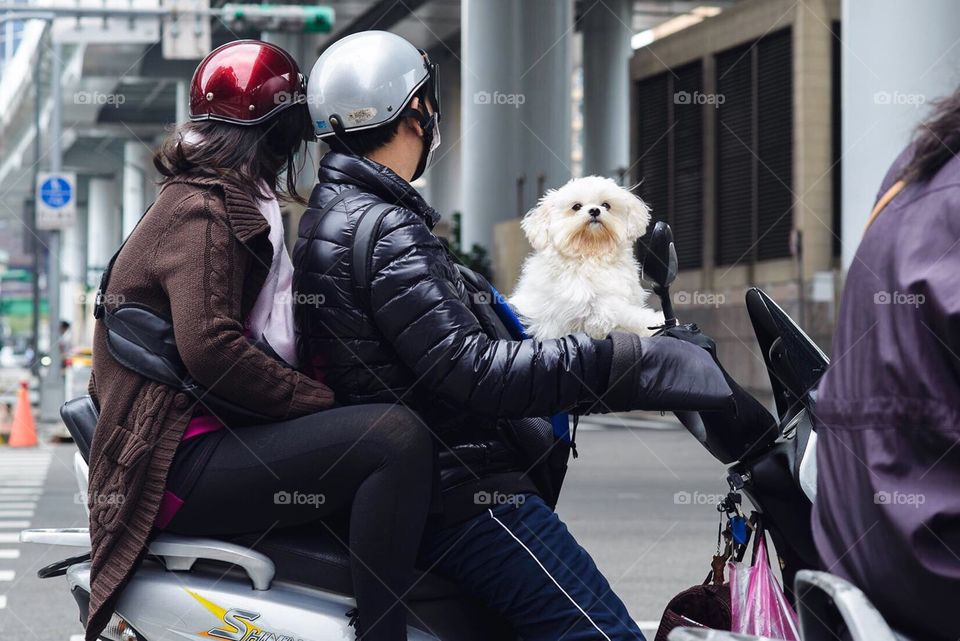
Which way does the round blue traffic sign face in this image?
toward the camera

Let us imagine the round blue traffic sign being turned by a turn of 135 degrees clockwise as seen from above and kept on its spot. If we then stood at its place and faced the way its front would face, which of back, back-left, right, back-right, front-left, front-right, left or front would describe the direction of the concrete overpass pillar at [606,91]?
right

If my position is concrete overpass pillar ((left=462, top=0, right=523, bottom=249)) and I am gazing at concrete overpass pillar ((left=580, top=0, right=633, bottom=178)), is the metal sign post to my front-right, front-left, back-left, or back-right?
back-left

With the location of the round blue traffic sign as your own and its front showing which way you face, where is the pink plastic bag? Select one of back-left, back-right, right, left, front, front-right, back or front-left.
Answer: front

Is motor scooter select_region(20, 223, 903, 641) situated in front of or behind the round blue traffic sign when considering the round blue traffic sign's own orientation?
in front

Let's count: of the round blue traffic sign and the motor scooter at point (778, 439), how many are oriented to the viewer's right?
1

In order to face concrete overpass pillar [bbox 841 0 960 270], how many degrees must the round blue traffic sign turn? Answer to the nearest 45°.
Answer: approximately 45° to its left
